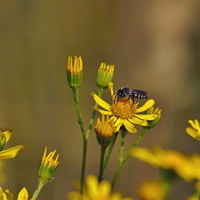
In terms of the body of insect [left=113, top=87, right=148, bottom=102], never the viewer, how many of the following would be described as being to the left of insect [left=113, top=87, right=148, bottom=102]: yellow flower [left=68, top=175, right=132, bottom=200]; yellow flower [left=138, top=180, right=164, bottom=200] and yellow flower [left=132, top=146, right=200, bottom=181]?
3

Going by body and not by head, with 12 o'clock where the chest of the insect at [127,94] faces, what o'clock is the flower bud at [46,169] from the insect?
The flower bud is roughly at 12 o'clock from the insect.

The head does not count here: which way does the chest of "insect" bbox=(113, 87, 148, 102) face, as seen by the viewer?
to the viewer's left

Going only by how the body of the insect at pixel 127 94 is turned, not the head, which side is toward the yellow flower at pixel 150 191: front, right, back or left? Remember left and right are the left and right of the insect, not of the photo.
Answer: left

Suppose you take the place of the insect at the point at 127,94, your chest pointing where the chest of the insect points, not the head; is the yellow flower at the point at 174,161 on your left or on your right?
on your left

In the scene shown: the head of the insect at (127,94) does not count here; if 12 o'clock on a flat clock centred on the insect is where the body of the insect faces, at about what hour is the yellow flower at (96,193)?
The yellow flower is roughly at 9 o'clock from the insect.
